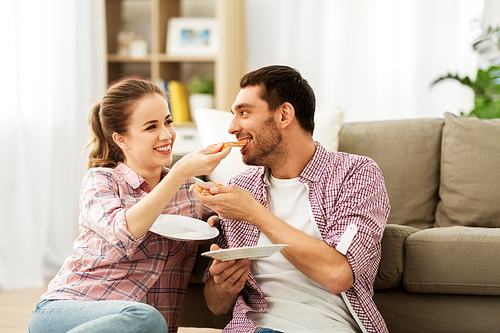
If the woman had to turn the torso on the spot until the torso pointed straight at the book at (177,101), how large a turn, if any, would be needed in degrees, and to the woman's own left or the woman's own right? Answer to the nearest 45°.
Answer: approximately 135° to the woman's own left

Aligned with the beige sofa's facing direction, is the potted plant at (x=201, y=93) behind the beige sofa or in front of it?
behind

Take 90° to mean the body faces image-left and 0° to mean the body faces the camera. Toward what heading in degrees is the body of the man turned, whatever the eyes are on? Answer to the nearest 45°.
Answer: approximately 45°

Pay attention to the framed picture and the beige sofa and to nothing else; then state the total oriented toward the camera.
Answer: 2

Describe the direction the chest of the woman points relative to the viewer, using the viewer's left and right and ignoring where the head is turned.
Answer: facing the viewer and to the right of the viewer

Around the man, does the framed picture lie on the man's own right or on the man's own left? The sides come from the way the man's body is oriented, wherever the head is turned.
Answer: on the man's own right

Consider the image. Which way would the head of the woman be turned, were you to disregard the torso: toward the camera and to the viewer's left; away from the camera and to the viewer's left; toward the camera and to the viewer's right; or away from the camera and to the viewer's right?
toward the camera and to the viewer's right

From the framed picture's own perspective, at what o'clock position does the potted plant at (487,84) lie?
The potted plant is roughly at 10 o'clock from the framed picture.

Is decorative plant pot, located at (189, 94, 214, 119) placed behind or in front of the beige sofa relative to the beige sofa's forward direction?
behind

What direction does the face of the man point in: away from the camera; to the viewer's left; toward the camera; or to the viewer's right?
to the viewer's left
